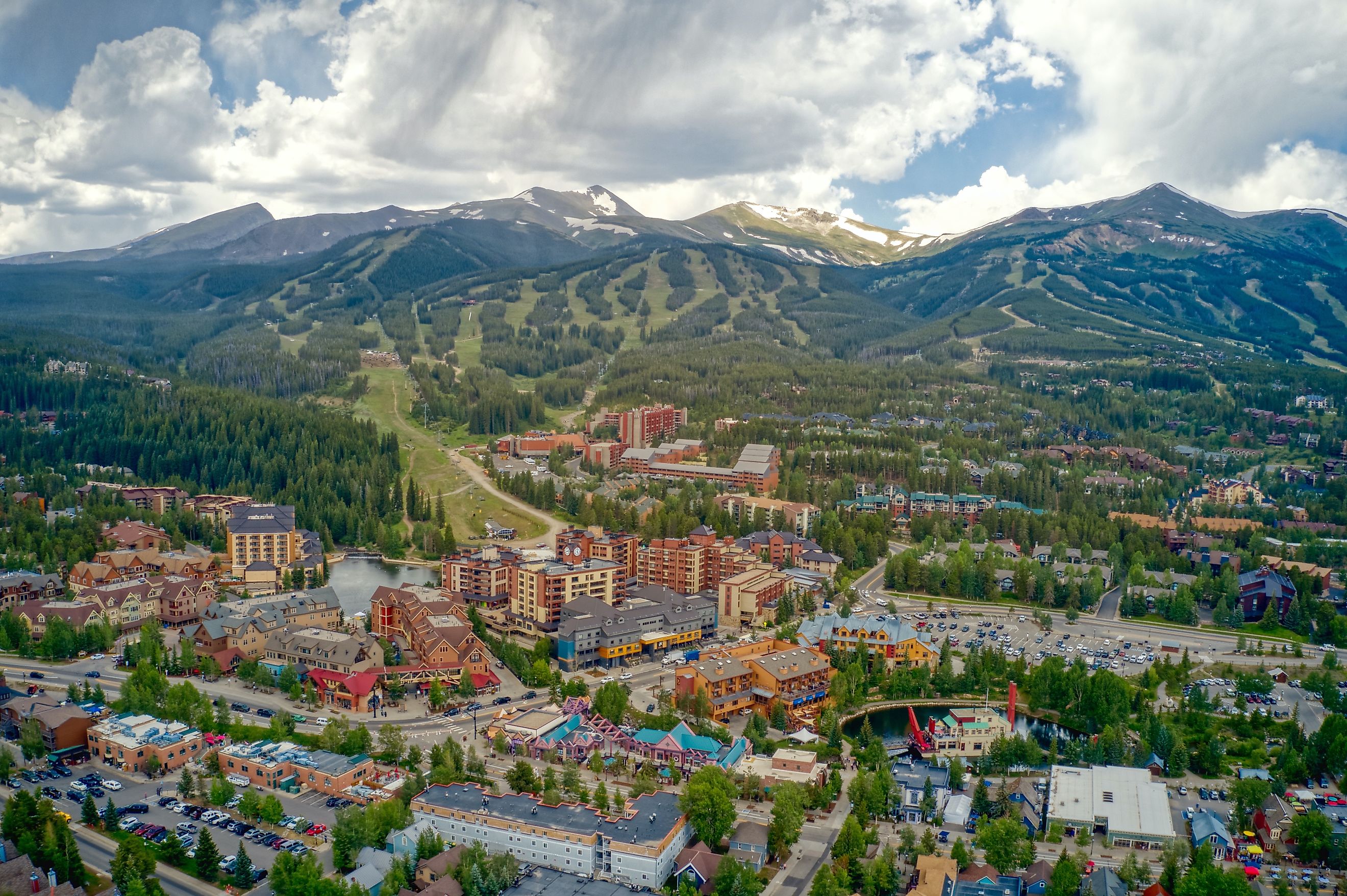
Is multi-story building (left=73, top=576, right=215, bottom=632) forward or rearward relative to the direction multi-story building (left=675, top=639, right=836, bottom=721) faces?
rearward

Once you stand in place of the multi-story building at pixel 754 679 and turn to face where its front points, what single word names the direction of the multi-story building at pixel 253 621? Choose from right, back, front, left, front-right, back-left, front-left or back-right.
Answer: back-right

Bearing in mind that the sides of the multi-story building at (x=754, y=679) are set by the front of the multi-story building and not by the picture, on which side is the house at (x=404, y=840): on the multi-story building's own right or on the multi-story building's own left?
on the multi-story building's own right

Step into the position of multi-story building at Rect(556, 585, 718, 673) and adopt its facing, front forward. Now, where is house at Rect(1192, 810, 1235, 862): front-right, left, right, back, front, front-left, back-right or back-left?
front

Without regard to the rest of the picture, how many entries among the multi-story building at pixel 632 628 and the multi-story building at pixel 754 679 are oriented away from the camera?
0

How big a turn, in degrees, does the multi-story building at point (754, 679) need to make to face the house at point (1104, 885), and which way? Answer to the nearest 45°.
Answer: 0° — it already faces it

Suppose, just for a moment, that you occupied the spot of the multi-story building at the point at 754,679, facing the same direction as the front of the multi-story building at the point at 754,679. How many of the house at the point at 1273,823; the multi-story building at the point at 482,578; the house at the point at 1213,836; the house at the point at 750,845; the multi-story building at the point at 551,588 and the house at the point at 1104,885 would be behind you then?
2

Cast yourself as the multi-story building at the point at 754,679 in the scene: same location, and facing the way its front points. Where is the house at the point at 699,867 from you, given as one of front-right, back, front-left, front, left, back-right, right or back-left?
front-right

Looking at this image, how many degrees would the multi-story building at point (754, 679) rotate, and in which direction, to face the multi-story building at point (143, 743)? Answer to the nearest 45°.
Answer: approximately 90° to its right

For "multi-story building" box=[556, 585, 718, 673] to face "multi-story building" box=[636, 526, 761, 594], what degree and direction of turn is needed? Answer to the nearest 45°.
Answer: approximately 135° to its left

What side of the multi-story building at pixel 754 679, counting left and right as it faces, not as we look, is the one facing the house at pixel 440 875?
right

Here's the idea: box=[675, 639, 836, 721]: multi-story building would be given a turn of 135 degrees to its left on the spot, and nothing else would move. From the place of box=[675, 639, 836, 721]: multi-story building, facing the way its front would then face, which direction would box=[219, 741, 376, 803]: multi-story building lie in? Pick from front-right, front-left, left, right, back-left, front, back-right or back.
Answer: back-left

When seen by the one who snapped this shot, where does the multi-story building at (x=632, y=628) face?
facing the viewer and to the right of the viewer

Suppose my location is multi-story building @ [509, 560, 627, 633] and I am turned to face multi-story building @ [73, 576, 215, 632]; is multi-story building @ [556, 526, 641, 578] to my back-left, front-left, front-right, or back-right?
back-right

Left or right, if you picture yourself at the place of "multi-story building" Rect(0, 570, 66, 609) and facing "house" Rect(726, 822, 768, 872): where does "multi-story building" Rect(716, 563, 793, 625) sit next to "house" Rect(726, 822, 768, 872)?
left
